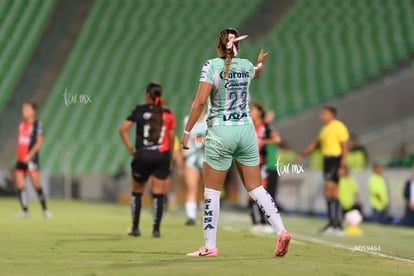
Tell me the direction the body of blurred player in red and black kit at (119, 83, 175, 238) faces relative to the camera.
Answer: away from the camera

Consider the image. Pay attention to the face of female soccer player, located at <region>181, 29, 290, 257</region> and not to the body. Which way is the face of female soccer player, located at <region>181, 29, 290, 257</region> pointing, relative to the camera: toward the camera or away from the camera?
away from the camera

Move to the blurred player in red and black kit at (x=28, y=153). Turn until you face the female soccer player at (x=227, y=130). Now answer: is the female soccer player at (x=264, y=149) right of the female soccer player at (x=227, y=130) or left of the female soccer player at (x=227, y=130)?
left
